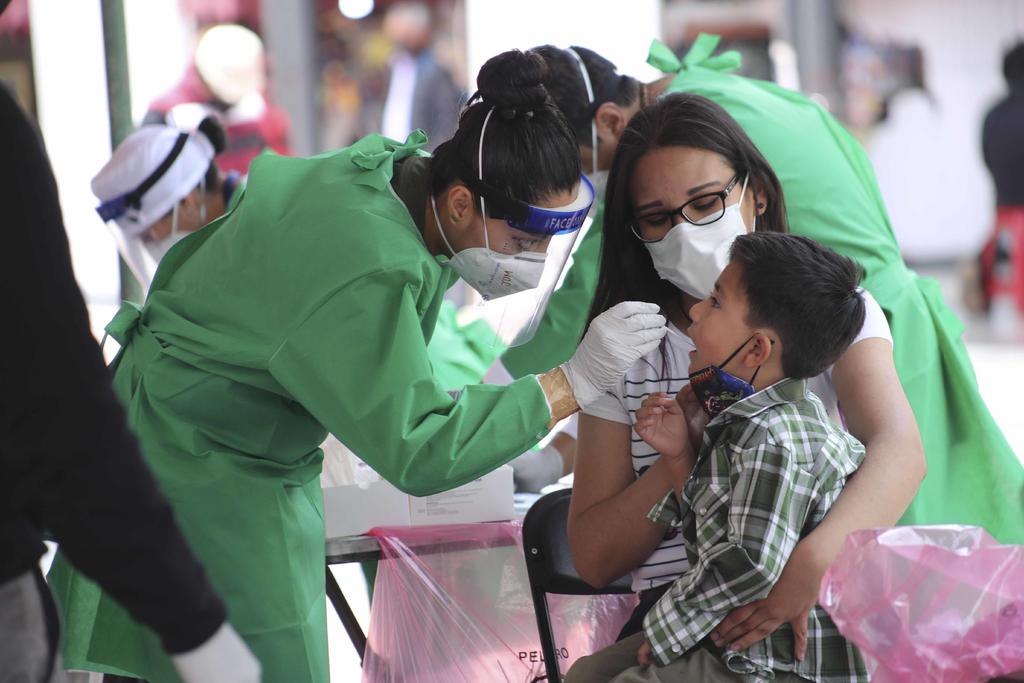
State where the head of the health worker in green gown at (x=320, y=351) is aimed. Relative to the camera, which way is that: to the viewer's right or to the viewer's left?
to the viewer's right

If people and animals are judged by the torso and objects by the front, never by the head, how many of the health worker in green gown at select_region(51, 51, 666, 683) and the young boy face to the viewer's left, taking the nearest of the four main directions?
1

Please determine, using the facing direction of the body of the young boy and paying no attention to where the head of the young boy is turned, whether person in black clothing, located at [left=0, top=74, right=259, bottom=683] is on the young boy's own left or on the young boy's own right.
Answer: on the young boy's own left

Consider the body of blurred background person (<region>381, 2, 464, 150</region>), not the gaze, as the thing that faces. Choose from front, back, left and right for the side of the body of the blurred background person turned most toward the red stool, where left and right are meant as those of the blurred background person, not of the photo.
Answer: left

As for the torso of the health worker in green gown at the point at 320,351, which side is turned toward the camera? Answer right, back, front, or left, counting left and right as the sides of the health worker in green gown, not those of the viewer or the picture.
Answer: right

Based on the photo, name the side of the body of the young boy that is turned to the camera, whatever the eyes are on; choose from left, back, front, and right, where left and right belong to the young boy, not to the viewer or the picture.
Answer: left

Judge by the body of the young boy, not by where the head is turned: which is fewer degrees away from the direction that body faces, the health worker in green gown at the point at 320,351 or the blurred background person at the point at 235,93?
the health worker in green gown

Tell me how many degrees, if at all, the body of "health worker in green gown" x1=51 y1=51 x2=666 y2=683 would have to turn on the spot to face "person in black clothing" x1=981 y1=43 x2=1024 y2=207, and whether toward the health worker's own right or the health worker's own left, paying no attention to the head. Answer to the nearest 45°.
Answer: approximately 45° to the health worker's own left

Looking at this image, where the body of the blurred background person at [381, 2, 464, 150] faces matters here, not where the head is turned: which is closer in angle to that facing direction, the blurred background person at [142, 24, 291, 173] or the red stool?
the blurred background person

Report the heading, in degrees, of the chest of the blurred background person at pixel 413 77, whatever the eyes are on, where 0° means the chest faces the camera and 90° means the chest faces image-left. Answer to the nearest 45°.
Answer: approximately 45°

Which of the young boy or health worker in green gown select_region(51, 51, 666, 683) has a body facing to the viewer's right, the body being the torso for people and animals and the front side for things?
the health worker in green gown
